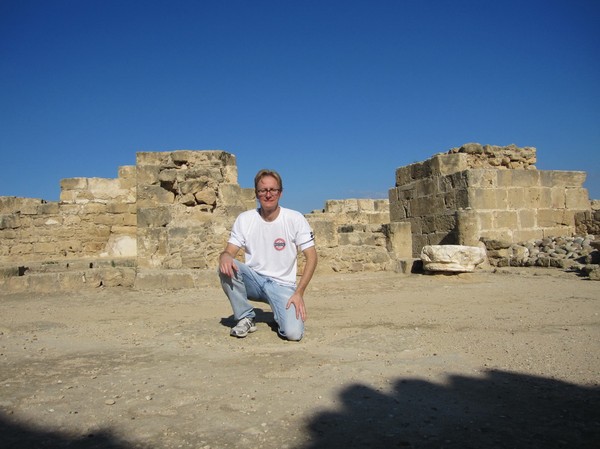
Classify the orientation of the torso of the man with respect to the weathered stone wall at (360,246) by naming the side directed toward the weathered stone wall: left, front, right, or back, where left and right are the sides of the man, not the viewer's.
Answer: back

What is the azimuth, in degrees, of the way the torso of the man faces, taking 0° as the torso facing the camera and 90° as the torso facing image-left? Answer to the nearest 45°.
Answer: approximately 0°

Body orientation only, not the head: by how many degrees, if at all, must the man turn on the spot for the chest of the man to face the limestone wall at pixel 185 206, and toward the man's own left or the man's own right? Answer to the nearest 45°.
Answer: approximately 180°

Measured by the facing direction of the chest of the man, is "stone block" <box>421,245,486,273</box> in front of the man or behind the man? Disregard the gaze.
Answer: behind

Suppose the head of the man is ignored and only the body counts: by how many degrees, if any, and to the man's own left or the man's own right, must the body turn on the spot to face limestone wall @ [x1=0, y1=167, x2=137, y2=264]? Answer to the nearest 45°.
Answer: approximately 135° to the man's own right

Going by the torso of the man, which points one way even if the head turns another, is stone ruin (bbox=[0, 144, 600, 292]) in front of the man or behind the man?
behind
